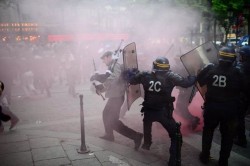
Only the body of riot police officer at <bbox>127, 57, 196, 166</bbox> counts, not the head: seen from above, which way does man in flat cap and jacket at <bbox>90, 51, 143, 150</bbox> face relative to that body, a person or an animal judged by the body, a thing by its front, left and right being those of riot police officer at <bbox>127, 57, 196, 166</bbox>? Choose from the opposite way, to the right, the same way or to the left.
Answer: to the left

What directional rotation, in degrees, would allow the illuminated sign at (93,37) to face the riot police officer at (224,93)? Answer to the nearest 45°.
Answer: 0° — it already faces them

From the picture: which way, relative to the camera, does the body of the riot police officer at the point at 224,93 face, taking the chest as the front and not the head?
away from the camera

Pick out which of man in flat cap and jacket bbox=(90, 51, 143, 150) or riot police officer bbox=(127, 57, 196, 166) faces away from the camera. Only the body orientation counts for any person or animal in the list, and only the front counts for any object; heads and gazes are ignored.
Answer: riot police officer bbox=(127, 57, 196, 166)

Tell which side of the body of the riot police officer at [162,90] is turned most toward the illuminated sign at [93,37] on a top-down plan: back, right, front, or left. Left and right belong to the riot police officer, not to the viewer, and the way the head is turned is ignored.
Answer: front

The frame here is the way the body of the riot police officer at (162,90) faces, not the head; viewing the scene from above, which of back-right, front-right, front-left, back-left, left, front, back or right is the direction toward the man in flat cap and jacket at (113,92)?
front-left

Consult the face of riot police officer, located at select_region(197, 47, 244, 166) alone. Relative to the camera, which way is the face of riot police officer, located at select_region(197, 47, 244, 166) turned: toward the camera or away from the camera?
away from the camera

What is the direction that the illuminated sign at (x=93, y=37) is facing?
toward the camera

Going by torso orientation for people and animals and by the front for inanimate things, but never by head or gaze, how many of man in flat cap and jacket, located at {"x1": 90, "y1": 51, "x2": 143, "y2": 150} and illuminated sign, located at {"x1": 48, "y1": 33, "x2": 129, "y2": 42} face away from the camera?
0

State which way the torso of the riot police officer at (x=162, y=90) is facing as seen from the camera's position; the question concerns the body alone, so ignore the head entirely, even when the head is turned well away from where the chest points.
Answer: away from the camera

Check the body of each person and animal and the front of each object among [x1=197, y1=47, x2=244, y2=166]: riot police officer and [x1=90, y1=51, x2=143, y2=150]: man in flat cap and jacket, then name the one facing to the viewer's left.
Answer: [x1=90, y1=51, x2=143, y2=150]: man in flat cap and jacket

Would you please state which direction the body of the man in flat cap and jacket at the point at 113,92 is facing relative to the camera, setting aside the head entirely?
to the viewer's left

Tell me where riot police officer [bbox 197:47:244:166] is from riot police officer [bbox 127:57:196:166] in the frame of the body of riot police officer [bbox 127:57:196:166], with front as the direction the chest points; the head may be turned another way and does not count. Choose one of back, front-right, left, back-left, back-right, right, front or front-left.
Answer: right
